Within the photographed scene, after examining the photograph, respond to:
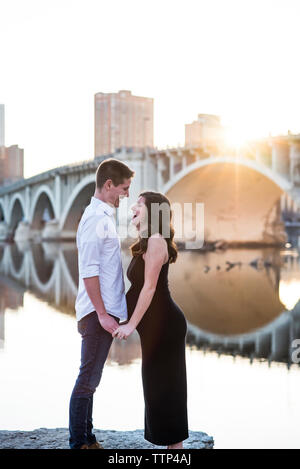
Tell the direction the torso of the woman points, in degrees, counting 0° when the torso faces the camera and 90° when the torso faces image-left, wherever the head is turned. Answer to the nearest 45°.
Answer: approximately 90°

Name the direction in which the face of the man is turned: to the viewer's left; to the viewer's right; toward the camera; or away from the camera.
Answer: to the viewer's right

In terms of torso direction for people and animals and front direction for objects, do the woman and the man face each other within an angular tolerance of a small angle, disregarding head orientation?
yes

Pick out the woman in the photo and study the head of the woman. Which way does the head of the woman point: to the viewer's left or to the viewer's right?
to the viewer's left

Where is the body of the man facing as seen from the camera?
to the viewer's right

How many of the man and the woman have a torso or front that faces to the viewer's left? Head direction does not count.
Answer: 1

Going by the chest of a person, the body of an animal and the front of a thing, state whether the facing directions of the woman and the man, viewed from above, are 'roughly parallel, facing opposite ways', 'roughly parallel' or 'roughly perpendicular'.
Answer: roughly parallel, facing opposite ways

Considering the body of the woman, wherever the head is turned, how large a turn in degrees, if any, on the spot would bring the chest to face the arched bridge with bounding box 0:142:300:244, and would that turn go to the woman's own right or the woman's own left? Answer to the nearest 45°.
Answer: approximately 90° to the woman's own right

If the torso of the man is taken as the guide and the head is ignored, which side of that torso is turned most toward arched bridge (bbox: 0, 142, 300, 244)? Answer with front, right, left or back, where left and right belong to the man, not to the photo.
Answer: left
